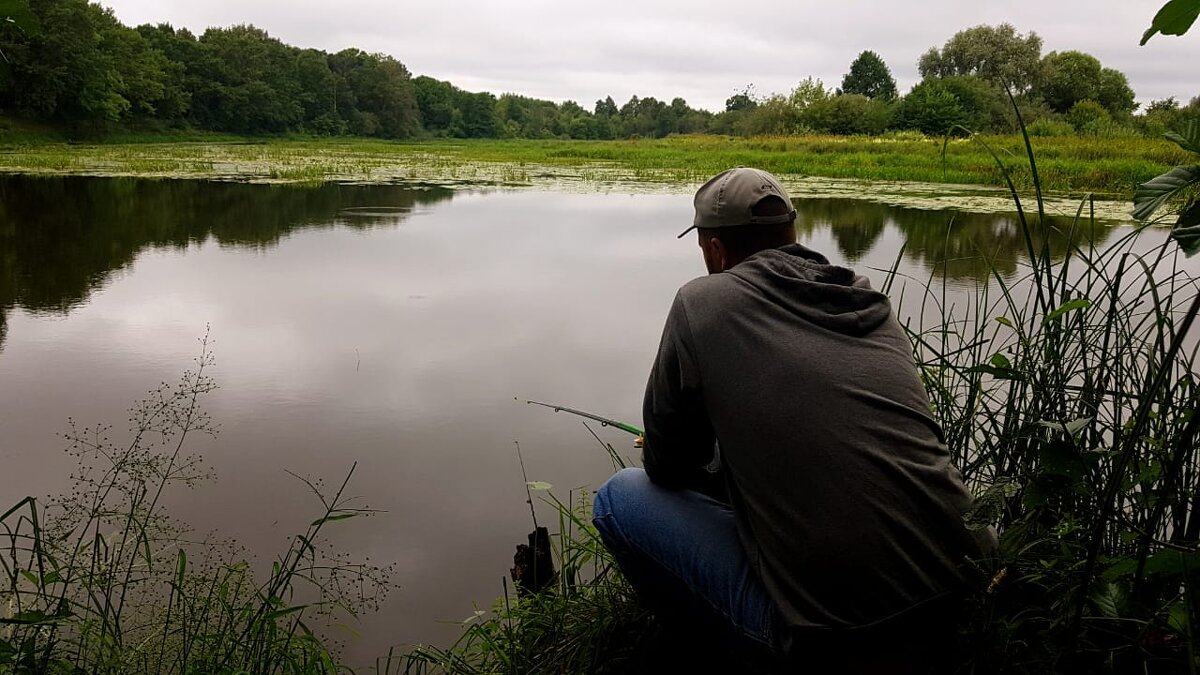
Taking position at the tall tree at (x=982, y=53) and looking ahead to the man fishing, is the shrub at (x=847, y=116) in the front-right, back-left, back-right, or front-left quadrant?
front-right

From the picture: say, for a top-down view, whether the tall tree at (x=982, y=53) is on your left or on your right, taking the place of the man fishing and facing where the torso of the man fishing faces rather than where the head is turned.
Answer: on your right

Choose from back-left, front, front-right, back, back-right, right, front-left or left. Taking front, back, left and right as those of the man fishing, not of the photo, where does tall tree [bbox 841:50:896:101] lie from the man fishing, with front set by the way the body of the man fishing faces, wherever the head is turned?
front-right

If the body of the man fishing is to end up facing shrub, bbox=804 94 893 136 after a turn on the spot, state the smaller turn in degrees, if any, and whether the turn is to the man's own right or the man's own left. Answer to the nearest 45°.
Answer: approximately 45° to the man's own right

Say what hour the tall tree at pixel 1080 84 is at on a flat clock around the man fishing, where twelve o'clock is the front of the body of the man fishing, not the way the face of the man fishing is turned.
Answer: The tall tree is roughly at 2 o'clock from the man fishing.

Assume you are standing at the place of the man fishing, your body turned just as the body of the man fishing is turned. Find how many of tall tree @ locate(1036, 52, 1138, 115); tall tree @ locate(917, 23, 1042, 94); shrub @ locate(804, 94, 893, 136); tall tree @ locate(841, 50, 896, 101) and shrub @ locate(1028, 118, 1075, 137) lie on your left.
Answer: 0

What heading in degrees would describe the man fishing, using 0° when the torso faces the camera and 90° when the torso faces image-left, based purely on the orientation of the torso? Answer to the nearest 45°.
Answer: approximately 135°

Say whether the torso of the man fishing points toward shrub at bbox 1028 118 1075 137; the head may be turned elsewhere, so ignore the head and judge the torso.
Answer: no

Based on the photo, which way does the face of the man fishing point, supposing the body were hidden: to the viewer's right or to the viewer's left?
to the viewer's left
